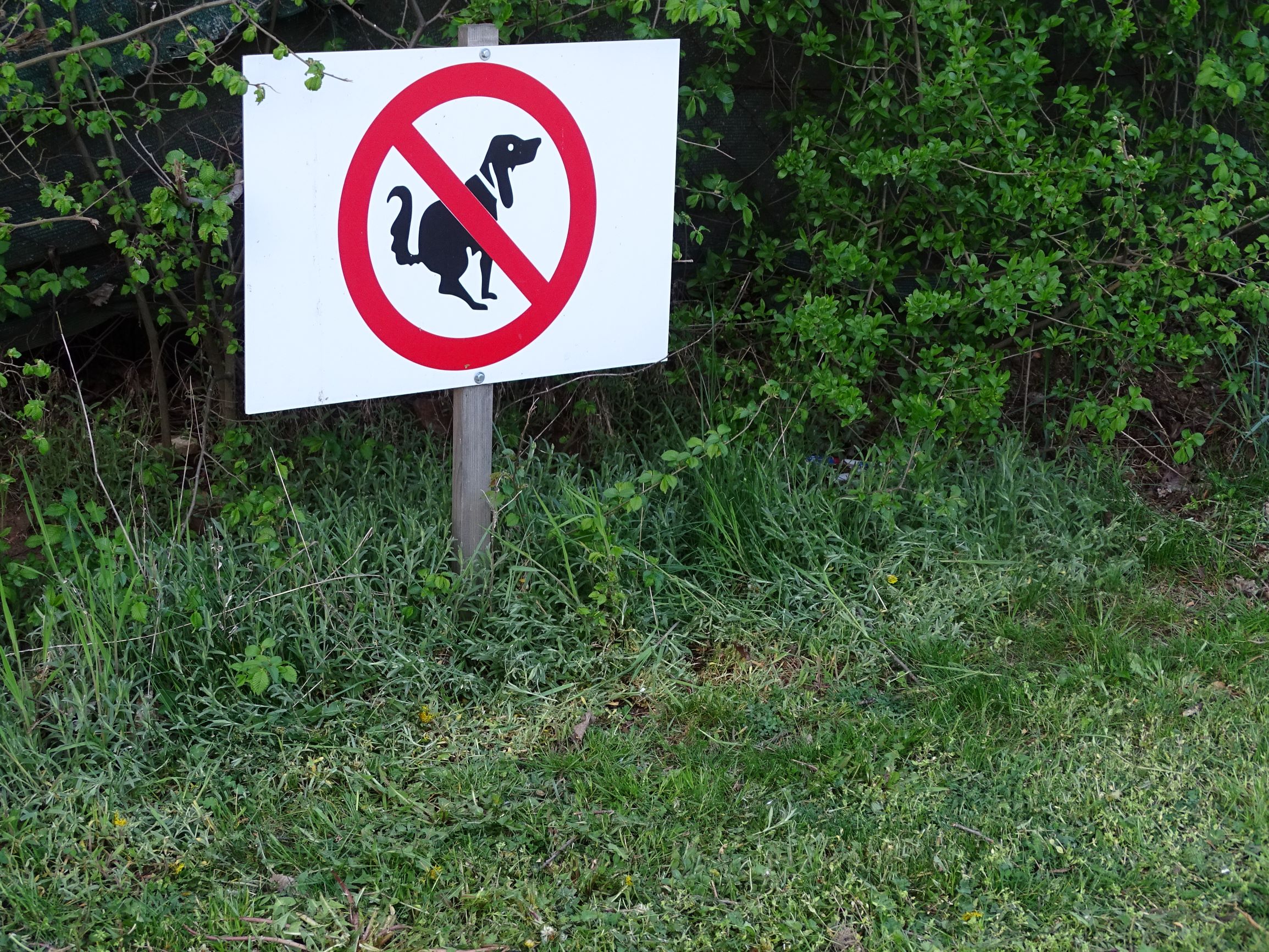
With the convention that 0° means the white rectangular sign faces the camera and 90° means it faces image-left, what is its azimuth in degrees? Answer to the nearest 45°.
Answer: approximately 315°

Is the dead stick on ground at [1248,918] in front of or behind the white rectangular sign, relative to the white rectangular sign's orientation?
in front

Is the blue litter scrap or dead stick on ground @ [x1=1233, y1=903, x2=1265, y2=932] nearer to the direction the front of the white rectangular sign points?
the dead stick on ground

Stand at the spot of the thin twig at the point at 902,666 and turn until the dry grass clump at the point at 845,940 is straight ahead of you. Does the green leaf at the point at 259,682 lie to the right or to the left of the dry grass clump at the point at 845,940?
right

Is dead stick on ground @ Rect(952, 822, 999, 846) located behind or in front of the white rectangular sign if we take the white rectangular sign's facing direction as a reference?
in front

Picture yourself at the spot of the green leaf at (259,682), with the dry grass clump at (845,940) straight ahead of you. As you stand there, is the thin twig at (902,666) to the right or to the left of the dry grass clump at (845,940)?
left
